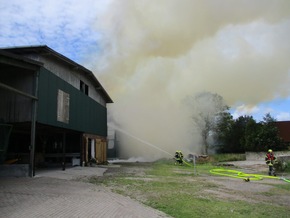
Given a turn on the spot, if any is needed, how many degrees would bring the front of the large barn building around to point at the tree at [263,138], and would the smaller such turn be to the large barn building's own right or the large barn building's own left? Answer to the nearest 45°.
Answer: approximately 90° to the large barn building's own left

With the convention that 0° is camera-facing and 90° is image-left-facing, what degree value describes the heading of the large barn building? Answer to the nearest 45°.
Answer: approximately 315°

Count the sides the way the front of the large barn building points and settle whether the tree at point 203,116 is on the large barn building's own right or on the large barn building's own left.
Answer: on the large barn building's own left
